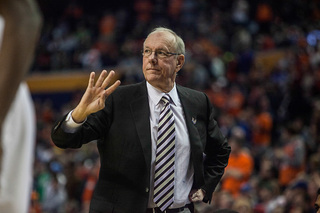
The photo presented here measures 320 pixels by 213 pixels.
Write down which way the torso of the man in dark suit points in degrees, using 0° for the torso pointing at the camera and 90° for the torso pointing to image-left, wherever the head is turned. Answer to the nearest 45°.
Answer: approximately 0°
